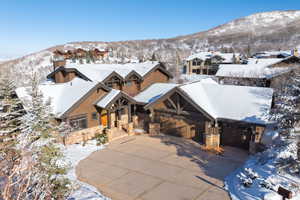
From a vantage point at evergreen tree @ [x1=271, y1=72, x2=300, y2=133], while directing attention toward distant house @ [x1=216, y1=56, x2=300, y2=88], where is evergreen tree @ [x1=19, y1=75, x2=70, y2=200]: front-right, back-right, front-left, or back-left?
back-left

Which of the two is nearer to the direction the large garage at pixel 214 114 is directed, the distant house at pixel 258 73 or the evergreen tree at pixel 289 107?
the evergreen tree

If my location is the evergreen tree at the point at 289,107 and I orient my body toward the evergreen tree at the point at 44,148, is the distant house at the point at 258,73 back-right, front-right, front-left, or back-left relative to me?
back-right

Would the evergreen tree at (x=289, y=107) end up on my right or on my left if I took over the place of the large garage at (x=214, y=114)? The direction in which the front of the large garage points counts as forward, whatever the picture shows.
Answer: on my left

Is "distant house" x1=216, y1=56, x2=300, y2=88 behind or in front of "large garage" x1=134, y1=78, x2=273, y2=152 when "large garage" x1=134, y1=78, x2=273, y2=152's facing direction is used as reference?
behind

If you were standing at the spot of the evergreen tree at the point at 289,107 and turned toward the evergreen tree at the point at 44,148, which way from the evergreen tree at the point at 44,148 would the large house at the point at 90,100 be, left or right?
right

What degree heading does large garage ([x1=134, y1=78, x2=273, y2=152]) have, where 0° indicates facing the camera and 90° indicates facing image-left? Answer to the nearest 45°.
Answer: approximately 45°
